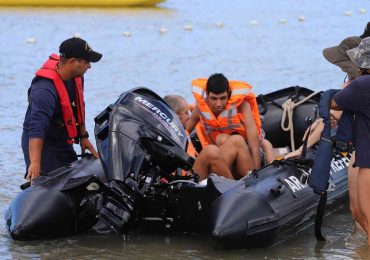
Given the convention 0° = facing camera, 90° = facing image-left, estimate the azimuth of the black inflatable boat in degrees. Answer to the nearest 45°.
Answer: approximately 225°

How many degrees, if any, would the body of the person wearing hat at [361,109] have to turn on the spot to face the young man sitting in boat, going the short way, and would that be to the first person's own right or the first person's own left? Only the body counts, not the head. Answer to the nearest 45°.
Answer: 0° — they already face them

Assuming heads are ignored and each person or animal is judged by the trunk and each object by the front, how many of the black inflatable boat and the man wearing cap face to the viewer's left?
0

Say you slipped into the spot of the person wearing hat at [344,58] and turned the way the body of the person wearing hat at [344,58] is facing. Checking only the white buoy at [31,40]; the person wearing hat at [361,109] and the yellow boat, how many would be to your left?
1

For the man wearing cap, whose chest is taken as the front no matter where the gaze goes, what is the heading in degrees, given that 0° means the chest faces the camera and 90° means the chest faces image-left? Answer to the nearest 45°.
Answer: approximately 315°

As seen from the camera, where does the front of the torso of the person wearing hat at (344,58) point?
to the viewer's left

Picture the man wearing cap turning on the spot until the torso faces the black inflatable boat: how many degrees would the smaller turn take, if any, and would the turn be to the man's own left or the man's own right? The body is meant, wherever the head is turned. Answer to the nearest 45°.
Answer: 0° — they already face it

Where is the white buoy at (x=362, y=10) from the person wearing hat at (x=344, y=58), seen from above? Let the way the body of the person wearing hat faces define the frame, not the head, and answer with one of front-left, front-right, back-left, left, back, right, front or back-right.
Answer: right

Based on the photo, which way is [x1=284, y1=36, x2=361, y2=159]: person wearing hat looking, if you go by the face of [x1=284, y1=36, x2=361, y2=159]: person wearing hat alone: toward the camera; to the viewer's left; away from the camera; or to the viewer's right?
to the viewer's left
